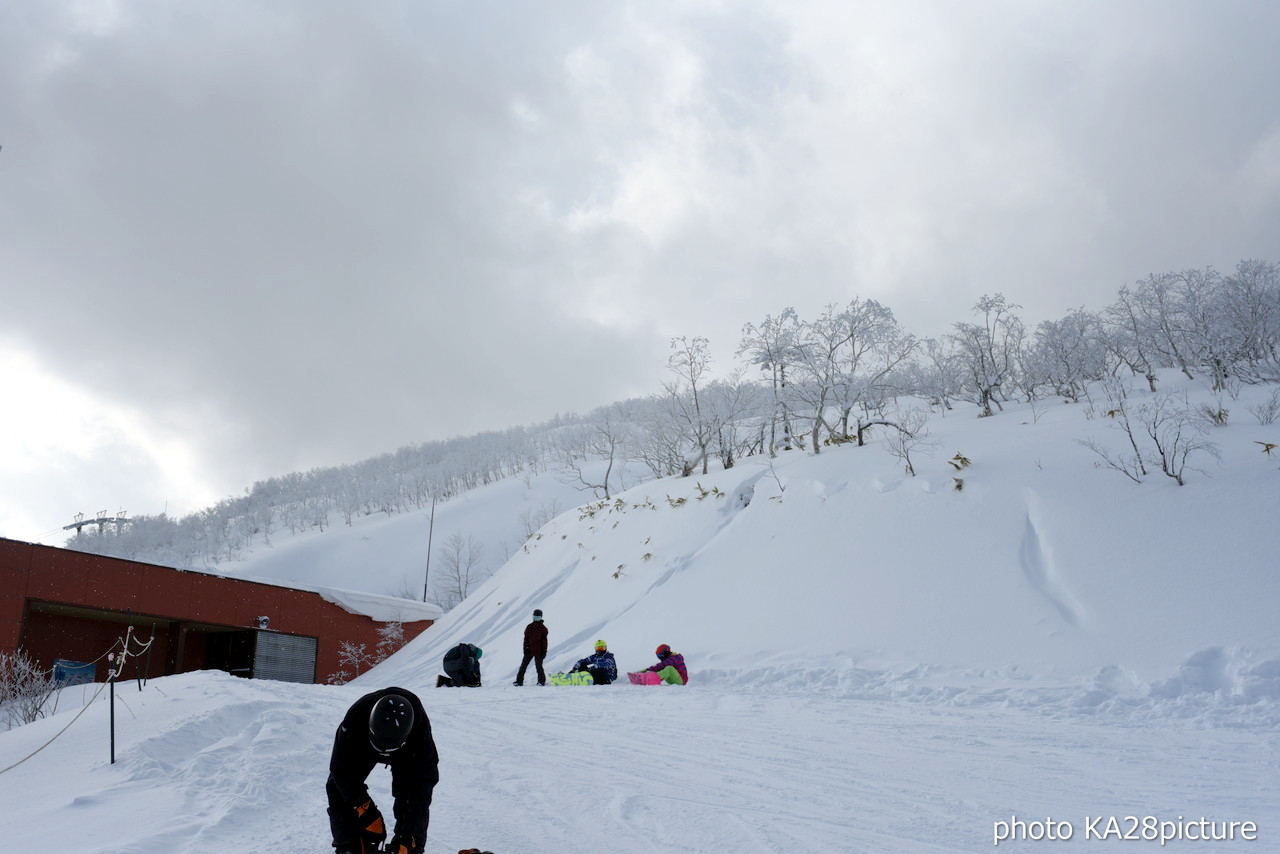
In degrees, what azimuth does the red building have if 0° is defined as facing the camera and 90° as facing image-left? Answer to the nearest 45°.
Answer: approximately 315°

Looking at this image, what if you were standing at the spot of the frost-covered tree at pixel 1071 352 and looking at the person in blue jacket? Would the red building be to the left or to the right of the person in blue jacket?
right

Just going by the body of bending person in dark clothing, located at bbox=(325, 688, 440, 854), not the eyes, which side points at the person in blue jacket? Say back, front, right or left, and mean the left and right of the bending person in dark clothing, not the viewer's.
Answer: back

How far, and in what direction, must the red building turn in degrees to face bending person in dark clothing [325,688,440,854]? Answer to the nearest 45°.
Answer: approximately 45° to its right

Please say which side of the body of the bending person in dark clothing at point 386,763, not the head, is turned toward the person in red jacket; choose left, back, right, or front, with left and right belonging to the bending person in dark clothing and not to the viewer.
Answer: back

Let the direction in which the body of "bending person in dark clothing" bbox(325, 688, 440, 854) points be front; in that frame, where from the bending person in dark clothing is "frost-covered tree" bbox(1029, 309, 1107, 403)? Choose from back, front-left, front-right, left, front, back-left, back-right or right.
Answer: back-left

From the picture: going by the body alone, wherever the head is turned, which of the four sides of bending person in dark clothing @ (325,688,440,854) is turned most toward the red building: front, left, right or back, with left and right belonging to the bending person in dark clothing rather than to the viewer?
back

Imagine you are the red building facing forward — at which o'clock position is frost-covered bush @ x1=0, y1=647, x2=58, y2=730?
The frost-covered bush is roughly at 2 o'clock from the red building.

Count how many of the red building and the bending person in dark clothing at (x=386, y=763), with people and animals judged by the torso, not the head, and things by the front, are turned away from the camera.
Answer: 0

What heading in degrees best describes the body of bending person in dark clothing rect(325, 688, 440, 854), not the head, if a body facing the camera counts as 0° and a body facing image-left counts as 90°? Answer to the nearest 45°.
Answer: approximately 0°
